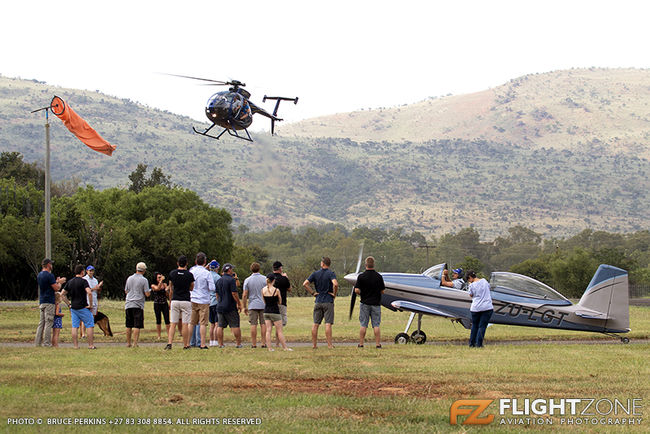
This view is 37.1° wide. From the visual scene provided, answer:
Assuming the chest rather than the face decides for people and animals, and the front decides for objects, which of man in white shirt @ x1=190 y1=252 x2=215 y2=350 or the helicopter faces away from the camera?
the man in white shirt

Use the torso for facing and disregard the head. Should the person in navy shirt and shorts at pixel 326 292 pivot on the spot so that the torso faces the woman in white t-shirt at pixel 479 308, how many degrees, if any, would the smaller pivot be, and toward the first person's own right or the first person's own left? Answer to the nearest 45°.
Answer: approximately 90° to the first person's own right

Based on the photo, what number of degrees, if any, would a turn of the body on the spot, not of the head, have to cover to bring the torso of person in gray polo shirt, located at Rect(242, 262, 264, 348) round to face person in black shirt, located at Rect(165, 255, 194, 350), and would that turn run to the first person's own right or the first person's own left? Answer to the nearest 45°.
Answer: approximately 135° to the first person's own left

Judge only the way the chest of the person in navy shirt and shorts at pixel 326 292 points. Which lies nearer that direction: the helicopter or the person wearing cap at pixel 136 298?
the helicopter

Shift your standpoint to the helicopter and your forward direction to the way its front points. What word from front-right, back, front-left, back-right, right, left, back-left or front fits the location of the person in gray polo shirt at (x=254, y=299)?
front-left

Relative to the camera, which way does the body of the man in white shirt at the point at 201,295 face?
away from the camera

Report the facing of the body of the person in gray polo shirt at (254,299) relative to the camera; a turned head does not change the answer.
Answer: away from the camera

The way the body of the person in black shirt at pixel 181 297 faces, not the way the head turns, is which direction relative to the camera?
away from the camera

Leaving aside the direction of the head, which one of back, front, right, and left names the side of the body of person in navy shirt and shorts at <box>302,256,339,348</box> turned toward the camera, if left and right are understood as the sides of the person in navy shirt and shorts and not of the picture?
back

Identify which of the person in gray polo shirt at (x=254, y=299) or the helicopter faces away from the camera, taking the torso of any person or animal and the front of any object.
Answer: the person in gray polo shirt

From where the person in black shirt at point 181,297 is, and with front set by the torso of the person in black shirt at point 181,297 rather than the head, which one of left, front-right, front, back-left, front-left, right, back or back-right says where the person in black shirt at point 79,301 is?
front-left

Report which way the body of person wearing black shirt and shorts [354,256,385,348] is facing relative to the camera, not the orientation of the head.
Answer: away from the camera

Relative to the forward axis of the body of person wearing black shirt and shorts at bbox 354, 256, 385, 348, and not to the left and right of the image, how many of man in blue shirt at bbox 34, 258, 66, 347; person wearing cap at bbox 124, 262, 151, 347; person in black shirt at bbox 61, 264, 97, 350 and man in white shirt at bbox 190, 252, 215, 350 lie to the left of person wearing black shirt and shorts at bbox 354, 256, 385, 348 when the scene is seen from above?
4

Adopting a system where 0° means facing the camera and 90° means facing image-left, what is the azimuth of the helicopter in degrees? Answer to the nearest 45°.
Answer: approximately 45°

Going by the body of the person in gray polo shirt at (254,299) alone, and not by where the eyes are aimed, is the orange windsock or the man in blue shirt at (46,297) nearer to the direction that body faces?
the orange windsock

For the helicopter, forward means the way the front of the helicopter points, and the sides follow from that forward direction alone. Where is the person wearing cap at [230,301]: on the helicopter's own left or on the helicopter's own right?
on the helicopter's own left

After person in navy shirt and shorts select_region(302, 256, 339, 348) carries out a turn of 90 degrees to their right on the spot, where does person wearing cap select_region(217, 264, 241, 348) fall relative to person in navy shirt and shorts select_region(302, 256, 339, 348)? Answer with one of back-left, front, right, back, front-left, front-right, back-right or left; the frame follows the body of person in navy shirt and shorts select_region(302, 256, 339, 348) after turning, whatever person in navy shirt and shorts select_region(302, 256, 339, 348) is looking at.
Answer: back
